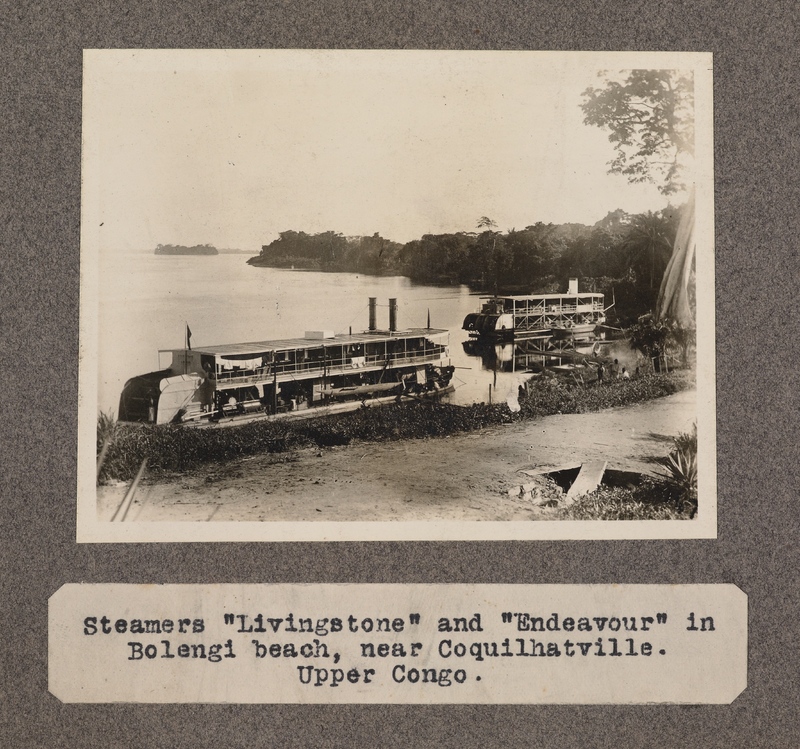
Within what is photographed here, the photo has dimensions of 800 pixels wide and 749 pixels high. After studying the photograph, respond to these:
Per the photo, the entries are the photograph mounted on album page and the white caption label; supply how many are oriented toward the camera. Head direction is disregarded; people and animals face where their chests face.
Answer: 2

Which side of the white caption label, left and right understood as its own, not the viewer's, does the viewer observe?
front

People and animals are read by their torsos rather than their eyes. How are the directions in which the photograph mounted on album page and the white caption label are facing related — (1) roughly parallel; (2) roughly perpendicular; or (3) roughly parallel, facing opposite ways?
roughly parallel
